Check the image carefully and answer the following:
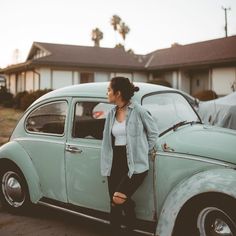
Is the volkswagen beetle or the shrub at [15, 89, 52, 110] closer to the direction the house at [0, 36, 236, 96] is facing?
the volkswagen beetle

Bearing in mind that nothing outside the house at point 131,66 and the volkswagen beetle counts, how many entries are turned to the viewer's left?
0

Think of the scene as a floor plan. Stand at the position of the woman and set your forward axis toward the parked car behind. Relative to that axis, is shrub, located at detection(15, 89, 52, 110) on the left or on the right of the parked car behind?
left

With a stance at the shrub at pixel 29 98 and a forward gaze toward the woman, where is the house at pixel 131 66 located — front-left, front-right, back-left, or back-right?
back-left

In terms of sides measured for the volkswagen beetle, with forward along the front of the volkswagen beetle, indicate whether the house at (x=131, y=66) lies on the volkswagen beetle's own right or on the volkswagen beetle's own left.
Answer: on the volkswagen beetle's own left

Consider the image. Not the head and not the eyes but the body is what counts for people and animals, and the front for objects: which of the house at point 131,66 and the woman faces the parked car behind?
the house

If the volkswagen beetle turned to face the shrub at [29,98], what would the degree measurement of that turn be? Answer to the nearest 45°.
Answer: approximately 135° to its left

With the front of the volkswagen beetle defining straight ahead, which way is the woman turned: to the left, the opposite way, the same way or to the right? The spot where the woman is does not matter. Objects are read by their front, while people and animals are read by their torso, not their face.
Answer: to the right

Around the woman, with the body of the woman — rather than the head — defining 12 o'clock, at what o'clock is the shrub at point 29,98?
The shrub is roughly at 4 o'clock from the woman.

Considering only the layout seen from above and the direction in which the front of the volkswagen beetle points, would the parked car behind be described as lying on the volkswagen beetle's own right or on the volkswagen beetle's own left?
on the volkswagen beetle's own left

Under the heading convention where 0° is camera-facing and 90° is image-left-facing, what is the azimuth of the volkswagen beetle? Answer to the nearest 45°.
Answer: approximately 315°

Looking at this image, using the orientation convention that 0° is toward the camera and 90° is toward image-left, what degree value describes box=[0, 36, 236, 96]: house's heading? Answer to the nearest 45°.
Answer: approximately 0°

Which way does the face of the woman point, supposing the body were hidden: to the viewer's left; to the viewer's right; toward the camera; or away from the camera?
to the viewer's left
